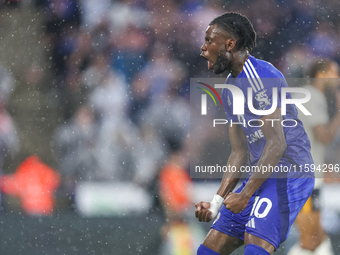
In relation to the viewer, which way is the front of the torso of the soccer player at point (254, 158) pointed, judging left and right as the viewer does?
facing the viewer and to the left of the viewer

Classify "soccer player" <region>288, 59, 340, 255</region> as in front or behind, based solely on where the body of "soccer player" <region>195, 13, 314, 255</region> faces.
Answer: behind

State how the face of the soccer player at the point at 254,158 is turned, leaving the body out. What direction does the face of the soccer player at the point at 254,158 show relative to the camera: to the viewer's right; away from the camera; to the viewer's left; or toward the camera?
to the viewer's left
